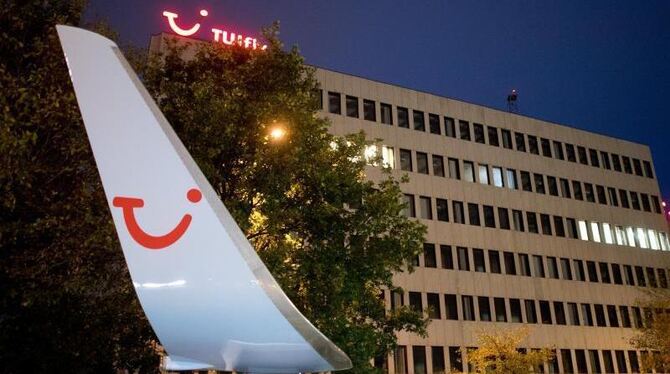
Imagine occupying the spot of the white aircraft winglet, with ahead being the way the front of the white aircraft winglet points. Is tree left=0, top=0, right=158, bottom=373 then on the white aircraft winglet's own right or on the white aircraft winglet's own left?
on the white aircraft winglet's own left

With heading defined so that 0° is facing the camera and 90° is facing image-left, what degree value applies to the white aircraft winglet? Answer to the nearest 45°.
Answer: approximately 270°

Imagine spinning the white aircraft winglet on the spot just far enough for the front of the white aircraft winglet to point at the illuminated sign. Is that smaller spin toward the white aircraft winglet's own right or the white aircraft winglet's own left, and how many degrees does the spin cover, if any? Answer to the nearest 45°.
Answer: approximately 90° to the white aircraft winglet's own left

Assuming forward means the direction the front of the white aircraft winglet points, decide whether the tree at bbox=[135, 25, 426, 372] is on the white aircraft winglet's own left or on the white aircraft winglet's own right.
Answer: on the white aircraft winglet's own left

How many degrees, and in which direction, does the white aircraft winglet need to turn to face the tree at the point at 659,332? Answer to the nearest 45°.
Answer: approximately 45° to its left

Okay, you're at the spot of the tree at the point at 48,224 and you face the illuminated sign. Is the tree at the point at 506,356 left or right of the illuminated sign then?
right

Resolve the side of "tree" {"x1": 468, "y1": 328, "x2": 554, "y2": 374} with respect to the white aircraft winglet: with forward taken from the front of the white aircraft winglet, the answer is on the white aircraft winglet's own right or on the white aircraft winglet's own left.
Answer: on the white aircraft winglet's own left
